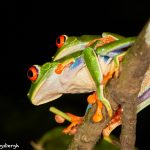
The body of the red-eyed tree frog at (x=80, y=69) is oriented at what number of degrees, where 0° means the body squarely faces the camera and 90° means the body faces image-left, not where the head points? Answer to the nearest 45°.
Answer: approximately 90°
